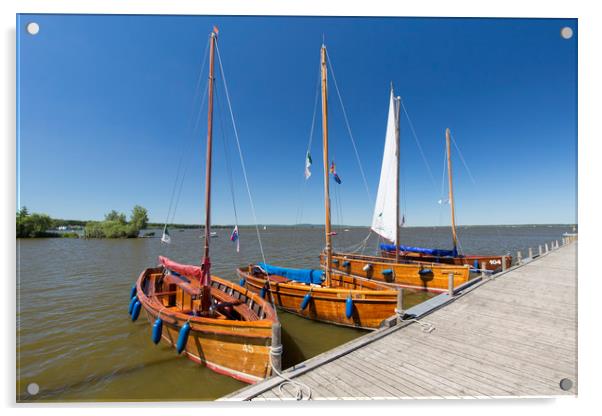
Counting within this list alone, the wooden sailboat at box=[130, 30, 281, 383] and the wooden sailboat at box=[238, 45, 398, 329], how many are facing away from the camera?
0
